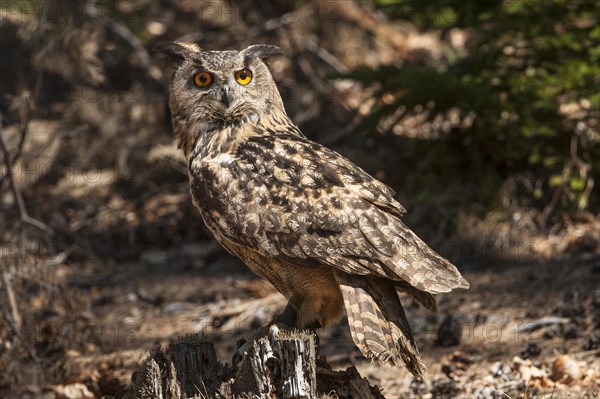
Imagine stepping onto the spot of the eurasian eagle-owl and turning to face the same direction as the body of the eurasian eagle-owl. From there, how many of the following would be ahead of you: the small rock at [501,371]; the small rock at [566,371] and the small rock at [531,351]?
0

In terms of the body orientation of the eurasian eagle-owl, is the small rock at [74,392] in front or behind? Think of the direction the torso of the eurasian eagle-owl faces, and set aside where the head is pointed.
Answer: in front

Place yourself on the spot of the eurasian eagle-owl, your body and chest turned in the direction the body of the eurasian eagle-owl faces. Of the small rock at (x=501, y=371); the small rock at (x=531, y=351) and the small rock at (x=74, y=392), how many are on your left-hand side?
0

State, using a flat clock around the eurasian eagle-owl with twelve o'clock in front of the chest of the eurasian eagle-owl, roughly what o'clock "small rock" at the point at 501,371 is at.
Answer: The small rock is roughly at 5 o'clock from the eurasian eagle-owl.

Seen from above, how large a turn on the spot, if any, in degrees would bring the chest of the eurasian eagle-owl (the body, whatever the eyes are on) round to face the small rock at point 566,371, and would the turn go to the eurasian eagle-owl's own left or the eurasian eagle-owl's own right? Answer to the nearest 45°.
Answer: approximately 180°

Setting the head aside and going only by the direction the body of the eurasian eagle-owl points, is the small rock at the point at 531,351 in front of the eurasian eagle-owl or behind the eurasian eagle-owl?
behind

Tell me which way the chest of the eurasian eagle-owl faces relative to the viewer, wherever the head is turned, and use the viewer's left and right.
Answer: facing to the left of the viewer

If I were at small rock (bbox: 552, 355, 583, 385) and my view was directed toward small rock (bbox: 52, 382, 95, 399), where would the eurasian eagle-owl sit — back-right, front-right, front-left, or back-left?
front-left
